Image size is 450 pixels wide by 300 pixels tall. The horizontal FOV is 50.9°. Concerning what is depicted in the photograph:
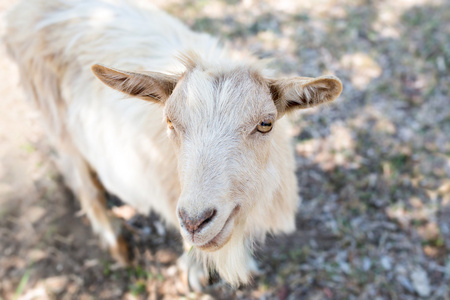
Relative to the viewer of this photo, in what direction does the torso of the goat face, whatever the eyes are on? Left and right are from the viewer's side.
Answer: facing the viewer and to the right of the viewer
